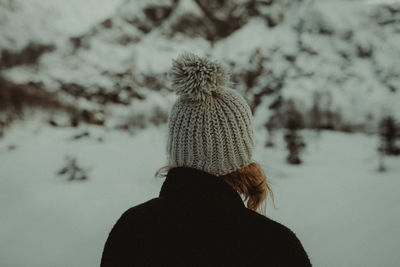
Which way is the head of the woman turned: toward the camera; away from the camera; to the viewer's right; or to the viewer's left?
away from the camera

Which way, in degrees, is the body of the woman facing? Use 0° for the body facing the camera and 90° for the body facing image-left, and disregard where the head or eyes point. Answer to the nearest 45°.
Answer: approximately 180°
